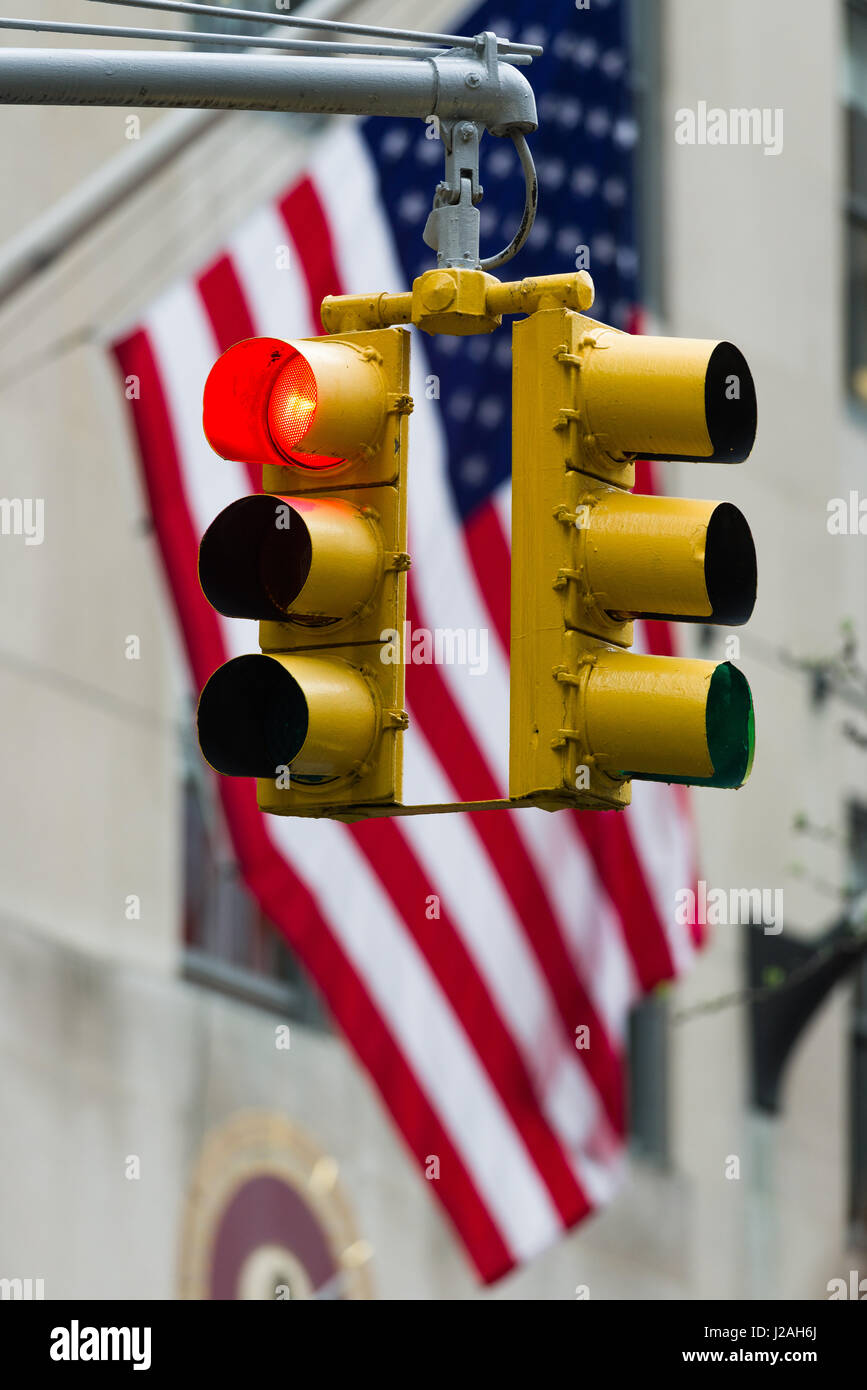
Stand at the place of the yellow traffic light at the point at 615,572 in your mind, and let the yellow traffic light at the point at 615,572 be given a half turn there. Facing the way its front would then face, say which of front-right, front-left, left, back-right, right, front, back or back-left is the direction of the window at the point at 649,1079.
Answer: front-right

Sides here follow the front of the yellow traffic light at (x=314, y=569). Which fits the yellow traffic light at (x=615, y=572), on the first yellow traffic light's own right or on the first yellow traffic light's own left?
on the first yellow traffic light's own left

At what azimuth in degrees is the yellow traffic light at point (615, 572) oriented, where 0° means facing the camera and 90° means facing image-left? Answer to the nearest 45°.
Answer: approximately 315°

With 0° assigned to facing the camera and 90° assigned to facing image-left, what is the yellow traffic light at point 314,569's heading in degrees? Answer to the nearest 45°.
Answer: approximately 45°

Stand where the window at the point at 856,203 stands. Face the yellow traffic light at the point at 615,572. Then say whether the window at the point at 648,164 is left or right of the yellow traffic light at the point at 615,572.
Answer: right

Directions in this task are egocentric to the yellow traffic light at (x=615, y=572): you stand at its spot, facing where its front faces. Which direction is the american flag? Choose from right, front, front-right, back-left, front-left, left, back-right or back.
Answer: back-left

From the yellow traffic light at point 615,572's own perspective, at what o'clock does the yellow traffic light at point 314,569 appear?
the yellow traffic light at point 314,569 is roughly at 5 o'clock from the yellow traffic light at point 615,572.

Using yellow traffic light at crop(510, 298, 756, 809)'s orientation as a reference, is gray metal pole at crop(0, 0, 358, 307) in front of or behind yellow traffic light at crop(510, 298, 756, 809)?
behind

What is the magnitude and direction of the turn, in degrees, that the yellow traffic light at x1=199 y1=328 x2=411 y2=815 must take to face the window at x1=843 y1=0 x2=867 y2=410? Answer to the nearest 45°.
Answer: approximately 135° to its right
